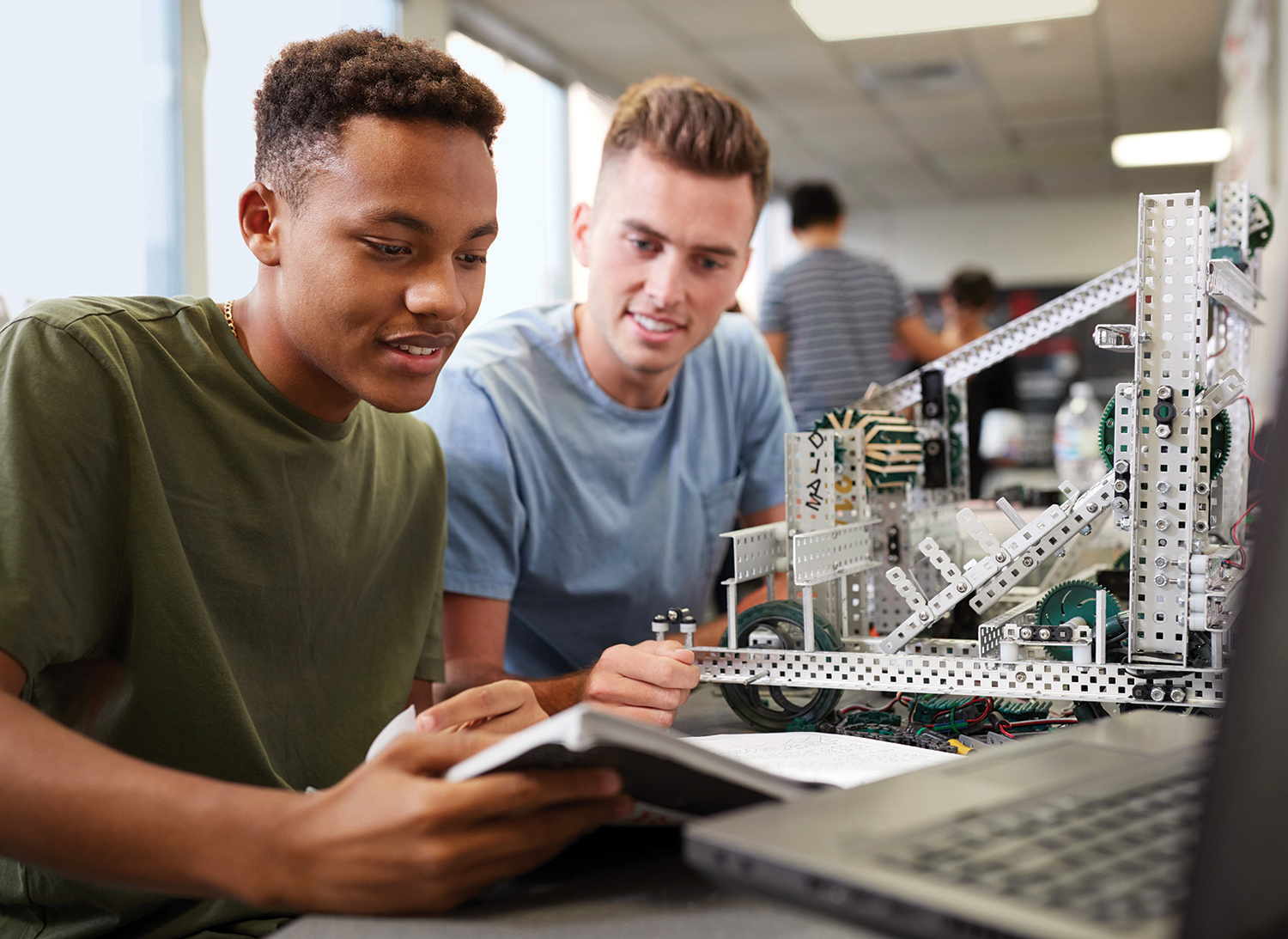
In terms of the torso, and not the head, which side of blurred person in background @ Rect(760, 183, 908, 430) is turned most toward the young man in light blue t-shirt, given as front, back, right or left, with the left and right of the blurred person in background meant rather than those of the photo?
back

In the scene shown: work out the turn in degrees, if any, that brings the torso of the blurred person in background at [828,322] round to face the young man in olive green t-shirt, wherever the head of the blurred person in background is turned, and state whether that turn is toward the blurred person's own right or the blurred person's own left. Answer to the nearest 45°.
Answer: approximately 180°

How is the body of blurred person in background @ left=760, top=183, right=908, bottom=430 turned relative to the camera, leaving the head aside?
away from the camera

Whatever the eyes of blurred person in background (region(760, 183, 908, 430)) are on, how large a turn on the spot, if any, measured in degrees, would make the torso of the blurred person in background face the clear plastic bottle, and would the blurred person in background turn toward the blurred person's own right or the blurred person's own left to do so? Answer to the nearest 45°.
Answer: approximately 135° to the blurred person's own right

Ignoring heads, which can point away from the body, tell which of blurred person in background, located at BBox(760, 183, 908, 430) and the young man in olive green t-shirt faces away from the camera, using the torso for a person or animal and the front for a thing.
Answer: the blurred person in background

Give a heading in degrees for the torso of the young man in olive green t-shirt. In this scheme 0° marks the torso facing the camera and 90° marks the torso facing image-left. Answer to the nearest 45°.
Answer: approximately 315°

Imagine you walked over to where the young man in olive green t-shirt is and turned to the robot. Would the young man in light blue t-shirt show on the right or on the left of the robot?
left

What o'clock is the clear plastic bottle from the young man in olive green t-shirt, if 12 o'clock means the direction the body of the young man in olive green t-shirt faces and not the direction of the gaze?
The clear plastic bottle is roughly at 9 o'clock from the young man in olive green t-shirt.

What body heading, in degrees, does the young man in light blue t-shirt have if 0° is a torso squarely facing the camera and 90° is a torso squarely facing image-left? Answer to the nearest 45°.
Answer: approximately 315°
